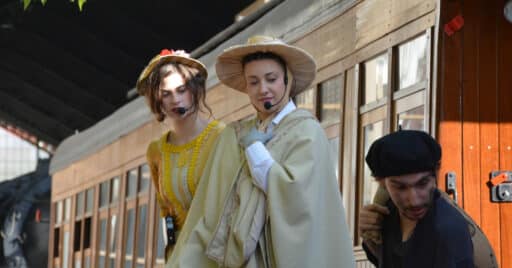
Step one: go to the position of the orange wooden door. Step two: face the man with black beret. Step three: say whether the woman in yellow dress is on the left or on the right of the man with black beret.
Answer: right

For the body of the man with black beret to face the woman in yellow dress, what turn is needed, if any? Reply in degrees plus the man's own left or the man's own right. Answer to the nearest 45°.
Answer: approximately 135° to the man's own right

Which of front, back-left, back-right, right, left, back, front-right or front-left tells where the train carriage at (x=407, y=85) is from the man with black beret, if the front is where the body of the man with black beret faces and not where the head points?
back

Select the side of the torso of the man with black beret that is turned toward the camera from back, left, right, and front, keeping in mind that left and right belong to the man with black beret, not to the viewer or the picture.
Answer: front

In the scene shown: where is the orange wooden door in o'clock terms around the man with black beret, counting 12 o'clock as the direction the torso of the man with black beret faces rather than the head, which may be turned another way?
The orange wooden door is roughly at 6 o'clock from the man with black beret.
